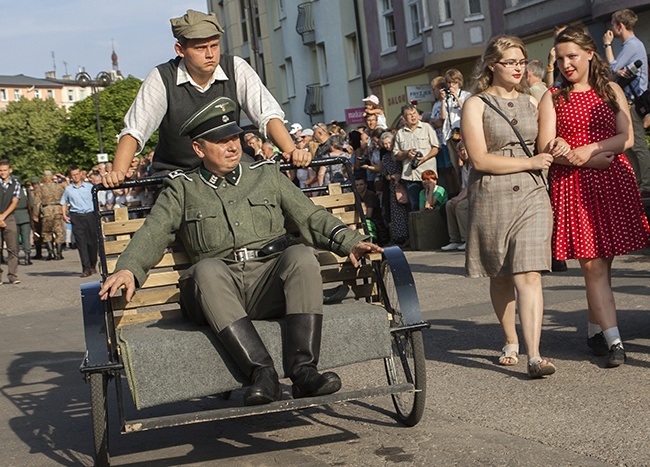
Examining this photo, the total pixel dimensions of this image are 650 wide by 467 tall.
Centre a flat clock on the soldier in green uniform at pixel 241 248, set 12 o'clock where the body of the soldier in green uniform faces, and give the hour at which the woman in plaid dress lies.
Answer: The woman in plaid dress is roughly at 8 o'clock from the soldier in green uniform.

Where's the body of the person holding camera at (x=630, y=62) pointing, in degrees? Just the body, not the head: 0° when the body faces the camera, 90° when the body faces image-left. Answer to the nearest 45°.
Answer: approximately 90°

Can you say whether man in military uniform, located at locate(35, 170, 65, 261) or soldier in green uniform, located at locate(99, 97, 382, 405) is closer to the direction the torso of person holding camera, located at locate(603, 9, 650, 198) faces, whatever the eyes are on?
the man in military uniform

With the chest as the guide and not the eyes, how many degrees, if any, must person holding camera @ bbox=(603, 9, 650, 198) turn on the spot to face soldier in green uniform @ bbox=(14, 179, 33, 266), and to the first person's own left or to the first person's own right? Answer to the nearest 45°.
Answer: approximately 45° to the first person's own right

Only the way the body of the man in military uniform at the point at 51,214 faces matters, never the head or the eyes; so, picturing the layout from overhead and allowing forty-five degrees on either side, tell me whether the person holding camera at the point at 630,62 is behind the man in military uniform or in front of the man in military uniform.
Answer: behind

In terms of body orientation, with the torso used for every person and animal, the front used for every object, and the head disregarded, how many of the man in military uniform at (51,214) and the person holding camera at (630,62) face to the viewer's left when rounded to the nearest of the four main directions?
1

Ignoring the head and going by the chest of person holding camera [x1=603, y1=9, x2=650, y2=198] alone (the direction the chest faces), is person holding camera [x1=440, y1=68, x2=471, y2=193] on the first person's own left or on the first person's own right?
on the first person's own right

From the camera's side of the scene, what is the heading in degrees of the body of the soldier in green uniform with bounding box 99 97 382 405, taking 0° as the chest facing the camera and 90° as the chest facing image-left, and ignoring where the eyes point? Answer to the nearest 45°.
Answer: approximately 0°
